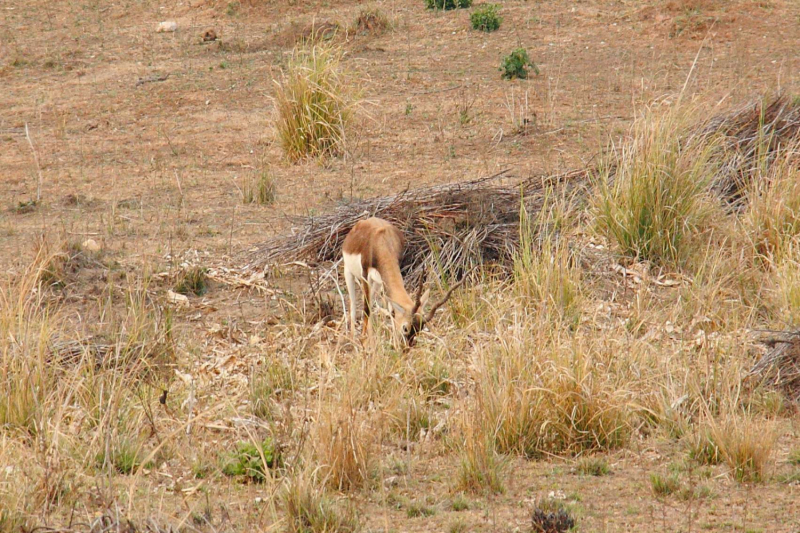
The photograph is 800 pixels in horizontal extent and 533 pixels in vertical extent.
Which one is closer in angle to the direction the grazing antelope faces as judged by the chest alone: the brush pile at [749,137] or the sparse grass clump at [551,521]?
the sparse grass clump

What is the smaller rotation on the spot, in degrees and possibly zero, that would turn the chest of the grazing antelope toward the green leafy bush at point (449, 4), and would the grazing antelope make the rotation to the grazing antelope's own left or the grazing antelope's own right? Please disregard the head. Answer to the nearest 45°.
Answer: approximately 135° to the grazing antelope's own left

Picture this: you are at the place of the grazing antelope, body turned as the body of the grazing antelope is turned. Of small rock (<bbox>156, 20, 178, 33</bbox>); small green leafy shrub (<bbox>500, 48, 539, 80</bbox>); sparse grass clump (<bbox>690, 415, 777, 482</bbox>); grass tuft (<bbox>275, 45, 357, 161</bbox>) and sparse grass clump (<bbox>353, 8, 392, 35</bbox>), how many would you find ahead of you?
1

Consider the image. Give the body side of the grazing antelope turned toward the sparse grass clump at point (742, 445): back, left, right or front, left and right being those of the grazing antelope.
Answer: front

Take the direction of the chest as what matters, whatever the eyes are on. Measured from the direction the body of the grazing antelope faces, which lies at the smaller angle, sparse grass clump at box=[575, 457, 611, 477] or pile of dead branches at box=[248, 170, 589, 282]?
the sparse grass clump

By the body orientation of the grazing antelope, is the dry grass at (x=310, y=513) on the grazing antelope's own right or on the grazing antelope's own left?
on the grazing antelope's own right

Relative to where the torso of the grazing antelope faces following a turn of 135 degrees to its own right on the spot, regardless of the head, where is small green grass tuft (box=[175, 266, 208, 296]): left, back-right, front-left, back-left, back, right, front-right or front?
front-right

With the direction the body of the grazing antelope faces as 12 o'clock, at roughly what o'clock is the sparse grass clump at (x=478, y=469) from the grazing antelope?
The sparse grass clump is roughly at 1 o'clock from the grazing antelope.

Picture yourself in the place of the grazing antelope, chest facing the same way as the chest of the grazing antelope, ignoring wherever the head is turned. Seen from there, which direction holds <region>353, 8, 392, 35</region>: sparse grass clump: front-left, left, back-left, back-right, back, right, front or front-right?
back-left

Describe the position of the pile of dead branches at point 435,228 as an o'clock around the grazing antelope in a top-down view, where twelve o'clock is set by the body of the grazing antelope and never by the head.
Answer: The pile of dead branches is roughly at 8 o'clock from the grazing antelope.

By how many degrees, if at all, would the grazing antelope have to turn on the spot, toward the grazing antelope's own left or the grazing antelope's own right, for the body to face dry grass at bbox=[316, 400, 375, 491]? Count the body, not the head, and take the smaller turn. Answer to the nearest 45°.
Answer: approximately 45° to the grazing antelope's own right

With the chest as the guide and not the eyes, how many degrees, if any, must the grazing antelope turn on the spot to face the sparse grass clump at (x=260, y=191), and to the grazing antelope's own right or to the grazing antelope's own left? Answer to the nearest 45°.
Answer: approximately 135° to the grazing antelope's own left

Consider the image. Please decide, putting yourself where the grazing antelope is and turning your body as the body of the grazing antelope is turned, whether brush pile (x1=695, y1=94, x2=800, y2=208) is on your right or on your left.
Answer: on your left

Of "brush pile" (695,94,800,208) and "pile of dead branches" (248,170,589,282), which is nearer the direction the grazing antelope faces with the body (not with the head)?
the brush pile
